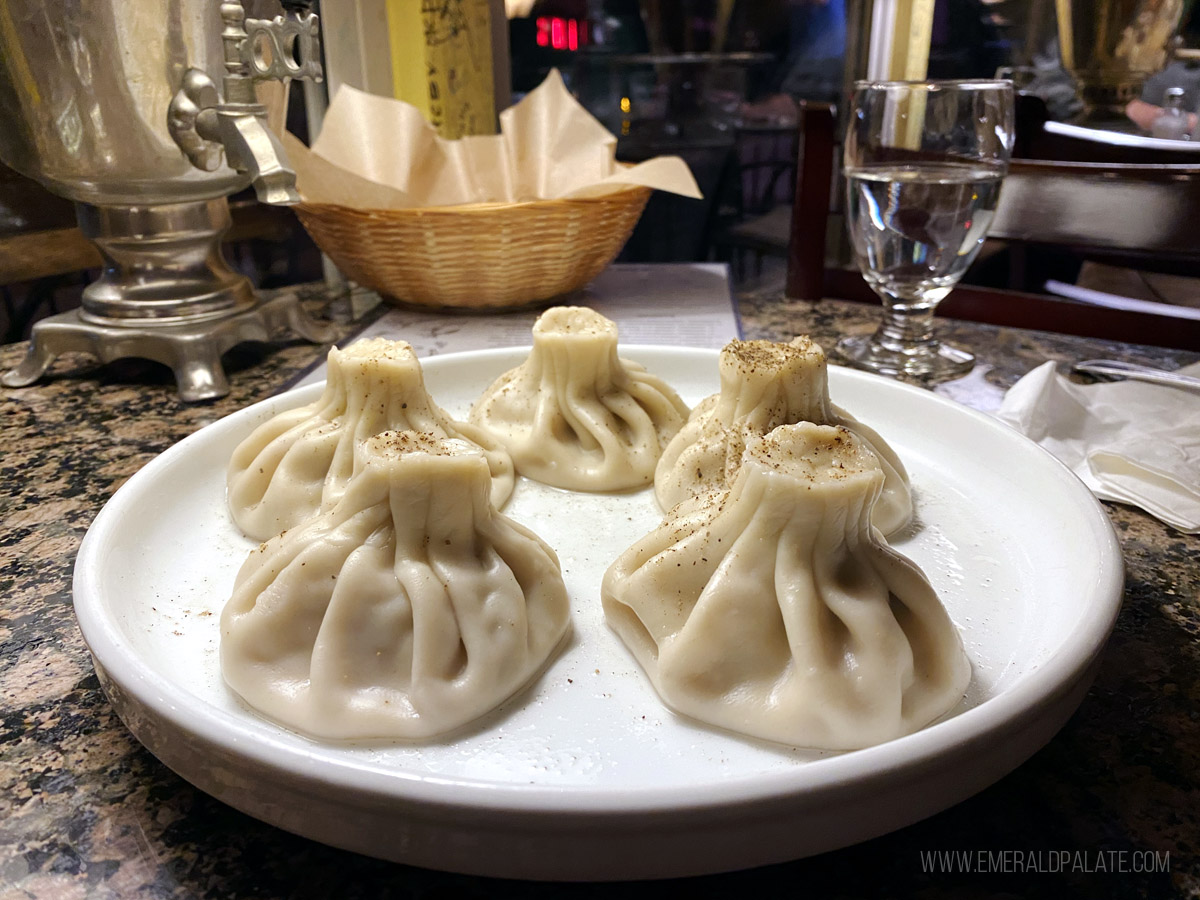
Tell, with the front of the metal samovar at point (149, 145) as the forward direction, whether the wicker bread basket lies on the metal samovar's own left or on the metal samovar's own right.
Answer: on the metal samovar's own left

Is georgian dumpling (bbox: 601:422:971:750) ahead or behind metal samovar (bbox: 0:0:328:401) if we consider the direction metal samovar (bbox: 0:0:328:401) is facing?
ahead

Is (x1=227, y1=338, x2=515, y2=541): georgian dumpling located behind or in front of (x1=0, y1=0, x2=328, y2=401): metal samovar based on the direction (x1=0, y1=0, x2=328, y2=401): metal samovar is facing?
in front

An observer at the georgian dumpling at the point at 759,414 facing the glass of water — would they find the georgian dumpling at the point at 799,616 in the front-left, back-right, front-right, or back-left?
back-right

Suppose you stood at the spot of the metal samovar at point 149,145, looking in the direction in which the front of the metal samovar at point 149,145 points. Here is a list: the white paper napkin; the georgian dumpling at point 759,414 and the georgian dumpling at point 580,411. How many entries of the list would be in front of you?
3

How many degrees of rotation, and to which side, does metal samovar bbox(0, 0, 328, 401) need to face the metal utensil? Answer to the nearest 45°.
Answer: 0° — it already faces it

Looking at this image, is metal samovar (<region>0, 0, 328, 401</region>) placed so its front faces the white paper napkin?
yes

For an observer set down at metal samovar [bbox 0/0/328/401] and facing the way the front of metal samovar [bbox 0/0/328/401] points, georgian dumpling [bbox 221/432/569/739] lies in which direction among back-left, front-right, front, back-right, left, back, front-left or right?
front-right

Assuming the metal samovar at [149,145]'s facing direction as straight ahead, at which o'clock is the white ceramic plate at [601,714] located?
The white ceramic plate is roughly at 1 o'clock from the metal samovar.
